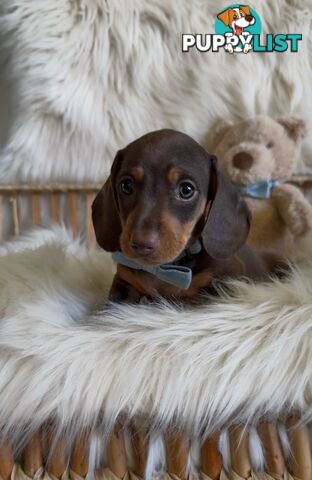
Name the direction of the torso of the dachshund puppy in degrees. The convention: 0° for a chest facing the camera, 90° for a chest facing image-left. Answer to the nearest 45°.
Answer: approximately 45°

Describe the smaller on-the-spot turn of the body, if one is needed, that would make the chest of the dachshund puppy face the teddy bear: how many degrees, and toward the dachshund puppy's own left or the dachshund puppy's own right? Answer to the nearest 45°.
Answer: approximately 180°

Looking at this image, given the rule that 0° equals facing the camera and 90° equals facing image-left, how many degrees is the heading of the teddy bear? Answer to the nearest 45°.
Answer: approximately 45°
